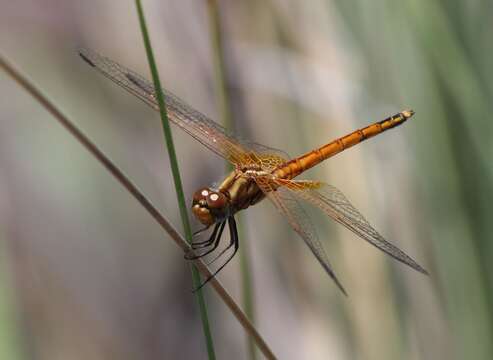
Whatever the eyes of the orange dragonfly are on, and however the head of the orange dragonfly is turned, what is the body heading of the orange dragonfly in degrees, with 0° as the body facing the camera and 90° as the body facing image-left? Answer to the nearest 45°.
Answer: approximately 45°
